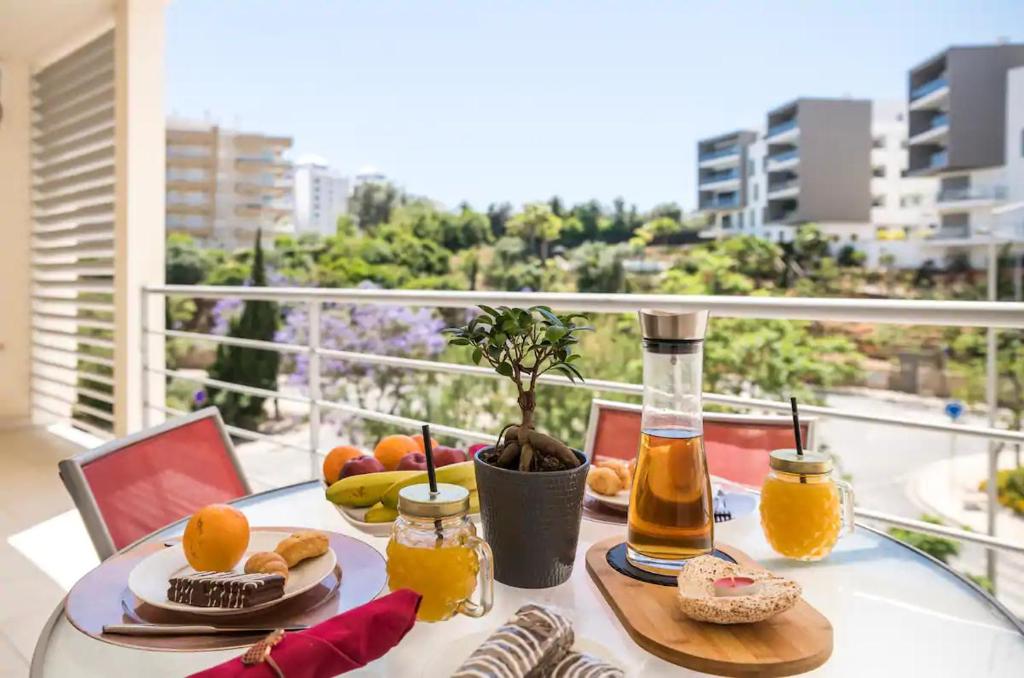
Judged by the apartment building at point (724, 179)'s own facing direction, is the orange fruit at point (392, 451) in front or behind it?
in front

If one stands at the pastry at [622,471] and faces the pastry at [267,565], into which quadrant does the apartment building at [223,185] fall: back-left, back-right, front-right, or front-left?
back-right

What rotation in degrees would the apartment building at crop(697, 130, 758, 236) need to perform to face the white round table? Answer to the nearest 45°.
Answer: approximately 45° to its left

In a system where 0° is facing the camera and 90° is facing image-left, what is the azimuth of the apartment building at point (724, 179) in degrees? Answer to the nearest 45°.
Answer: approximately 45°

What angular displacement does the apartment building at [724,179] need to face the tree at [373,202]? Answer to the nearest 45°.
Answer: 0° — it already faces it

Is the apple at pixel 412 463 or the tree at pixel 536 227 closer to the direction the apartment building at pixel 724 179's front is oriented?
the tree

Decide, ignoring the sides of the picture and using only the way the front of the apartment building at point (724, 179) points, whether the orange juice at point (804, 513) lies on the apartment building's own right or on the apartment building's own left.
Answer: on the apartment building's own left

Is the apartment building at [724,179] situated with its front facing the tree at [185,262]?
yes

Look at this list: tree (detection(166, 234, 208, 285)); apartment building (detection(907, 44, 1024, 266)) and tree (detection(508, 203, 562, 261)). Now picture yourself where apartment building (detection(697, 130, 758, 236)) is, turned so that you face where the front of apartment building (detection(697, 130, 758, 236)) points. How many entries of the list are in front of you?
2

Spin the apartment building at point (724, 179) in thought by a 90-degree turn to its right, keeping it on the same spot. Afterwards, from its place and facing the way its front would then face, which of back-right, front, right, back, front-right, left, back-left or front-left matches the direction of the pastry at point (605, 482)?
back-left

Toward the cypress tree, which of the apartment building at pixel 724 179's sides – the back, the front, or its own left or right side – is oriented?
front

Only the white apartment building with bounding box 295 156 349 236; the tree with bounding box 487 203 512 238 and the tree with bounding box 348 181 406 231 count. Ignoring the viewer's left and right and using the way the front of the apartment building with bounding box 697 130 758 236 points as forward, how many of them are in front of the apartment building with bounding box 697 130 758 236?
3

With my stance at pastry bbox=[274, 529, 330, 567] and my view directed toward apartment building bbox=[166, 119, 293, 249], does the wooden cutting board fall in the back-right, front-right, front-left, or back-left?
back-right
